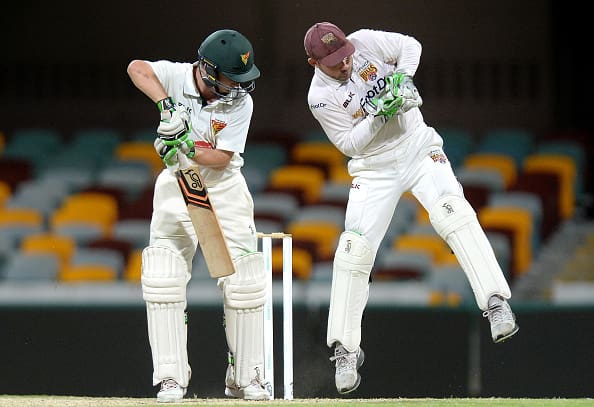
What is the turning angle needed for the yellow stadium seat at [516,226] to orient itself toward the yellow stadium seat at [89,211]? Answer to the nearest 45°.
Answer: approximately 90° to its right

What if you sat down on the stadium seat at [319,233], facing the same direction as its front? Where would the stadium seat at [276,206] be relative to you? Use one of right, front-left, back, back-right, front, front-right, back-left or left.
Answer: back-right

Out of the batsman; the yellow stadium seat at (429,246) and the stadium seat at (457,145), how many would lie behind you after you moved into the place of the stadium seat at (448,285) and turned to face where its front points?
2

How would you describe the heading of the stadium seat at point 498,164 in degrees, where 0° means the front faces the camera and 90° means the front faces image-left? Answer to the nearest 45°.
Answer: approximately 0°

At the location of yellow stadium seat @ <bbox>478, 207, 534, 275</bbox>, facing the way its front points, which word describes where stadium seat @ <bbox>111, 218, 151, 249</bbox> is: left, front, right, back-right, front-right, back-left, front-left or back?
right

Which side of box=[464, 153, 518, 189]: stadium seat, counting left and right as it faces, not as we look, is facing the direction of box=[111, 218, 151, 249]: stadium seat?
right
